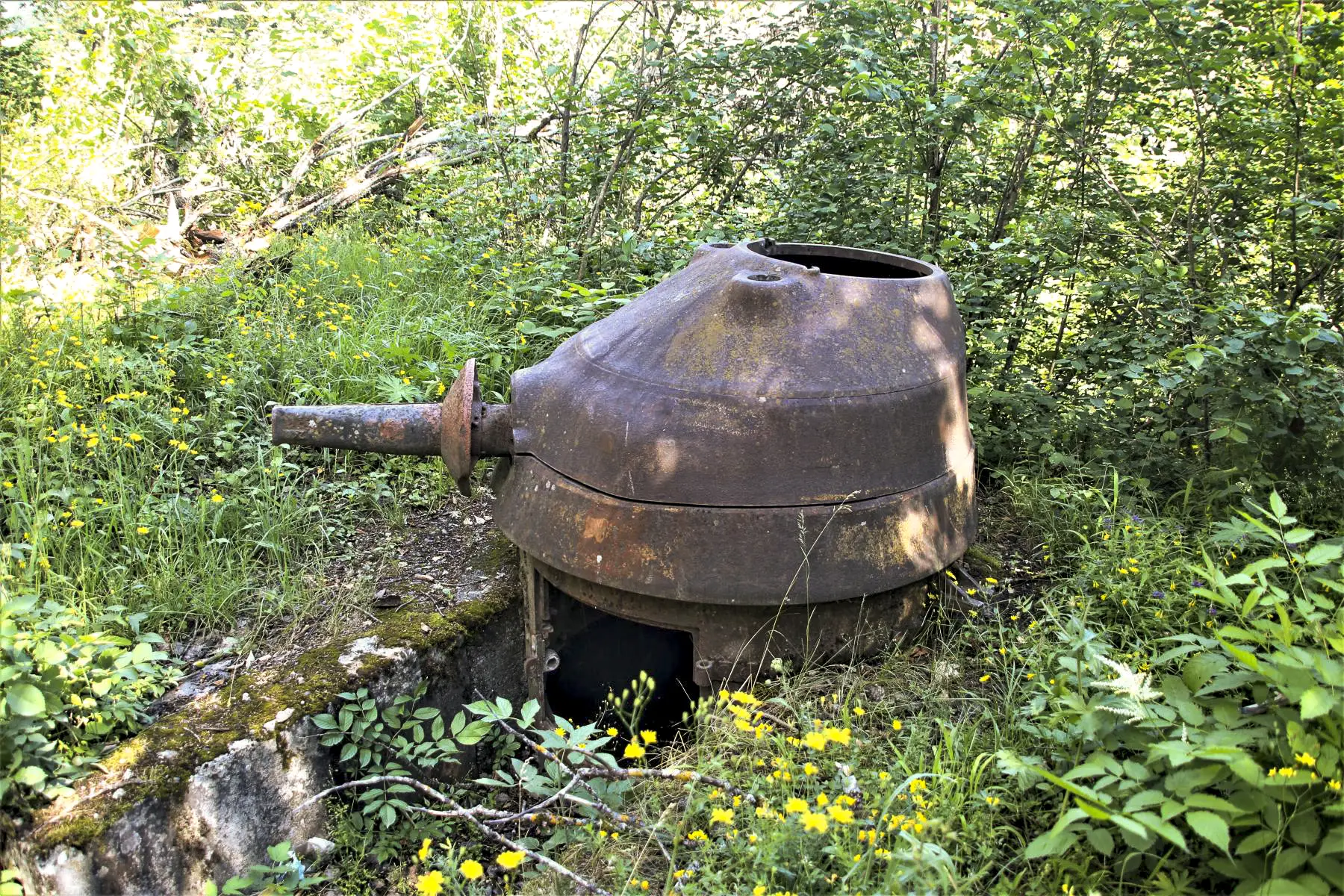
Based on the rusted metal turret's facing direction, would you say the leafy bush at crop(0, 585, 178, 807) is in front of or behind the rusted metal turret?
in front

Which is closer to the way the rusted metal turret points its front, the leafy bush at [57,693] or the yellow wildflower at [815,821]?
the leafy bush

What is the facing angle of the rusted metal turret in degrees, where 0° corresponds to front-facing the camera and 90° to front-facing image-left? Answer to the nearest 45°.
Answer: approximately 90°

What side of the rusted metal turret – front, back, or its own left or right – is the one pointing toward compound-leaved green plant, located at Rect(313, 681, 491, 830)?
front

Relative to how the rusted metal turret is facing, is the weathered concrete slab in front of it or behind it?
in front

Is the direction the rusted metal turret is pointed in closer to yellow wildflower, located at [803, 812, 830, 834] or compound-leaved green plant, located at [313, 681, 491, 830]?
the compound-leaved green plant

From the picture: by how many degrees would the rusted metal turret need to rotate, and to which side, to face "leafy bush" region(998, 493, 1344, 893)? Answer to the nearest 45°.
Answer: approximately 135° to its left

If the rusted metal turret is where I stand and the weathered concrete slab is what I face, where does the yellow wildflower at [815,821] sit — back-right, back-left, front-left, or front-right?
front-left

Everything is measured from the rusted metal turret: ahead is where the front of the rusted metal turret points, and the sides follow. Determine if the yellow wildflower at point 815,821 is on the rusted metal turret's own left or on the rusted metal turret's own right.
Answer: on the rusted metal turret's own left

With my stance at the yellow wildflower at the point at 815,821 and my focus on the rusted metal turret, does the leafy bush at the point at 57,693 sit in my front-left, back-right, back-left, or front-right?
front-left

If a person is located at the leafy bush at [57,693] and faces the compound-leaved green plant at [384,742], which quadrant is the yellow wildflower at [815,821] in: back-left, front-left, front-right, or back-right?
front-right
